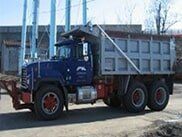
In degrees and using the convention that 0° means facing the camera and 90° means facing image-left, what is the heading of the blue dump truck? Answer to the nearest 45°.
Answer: approximately 45°

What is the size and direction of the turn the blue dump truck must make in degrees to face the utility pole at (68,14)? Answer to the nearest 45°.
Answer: approximately 135° to its right
